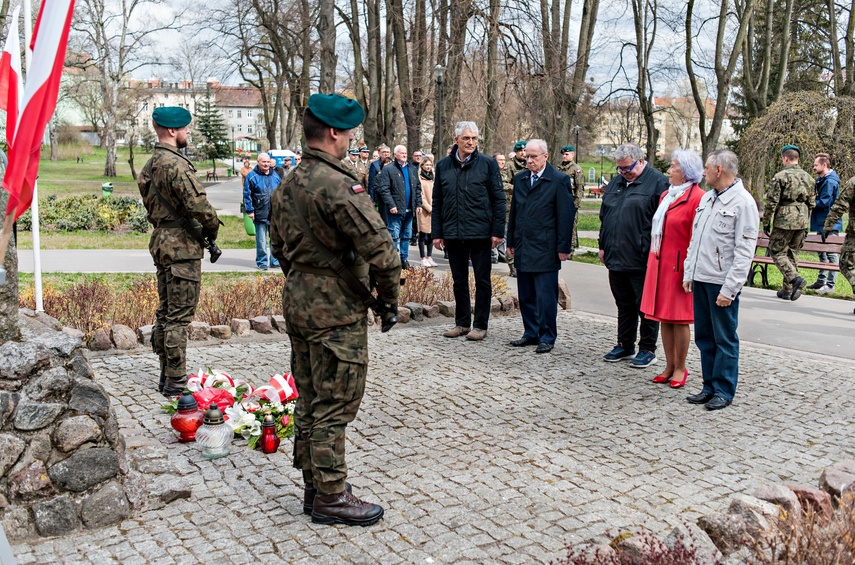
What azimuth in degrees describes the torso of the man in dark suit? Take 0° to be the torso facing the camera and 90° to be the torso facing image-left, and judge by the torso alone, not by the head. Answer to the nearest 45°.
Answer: approximately 45°

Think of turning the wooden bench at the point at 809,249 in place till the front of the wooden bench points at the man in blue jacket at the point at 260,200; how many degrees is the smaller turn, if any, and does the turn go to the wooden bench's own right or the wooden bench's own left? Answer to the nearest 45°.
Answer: approximately 45° to the wooden bench's own right

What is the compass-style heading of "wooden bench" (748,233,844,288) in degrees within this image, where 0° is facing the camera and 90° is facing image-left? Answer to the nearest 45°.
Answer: approximately 45°

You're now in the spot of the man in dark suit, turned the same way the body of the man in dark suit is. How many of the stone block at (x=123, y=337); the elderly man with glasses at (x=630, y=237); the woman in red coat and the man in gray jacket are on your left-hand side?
3

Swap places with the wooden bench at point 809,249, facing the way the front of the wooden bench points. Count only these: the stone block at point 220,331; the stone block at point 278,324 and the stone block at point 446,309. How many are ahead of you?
3

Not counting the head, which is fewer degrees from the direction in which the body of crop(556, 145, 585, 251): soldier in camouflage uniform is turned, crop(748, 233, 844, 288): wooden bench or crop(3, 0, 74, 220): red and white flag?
the red and white flag

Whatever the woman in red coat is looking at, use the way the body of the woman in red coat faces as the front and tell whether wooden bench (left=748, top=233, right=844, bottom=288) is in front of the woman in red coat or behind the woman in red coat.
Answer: behind

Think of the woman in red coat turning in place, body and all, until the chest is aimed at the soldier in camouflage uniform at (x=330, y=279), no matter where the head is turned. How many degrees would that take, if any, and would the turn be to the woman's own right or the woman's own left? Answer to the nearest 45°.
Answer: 0° — they already face them

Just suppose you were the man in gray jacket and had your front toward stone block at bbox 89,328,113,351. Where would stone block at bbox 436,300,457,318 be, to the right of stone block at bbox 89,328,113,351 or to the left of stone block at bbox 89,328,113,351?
right

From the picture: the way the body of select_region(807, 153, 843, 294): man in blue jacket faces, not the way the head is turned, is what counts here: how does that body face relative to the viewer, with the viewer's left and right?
facing to the left of the viewer

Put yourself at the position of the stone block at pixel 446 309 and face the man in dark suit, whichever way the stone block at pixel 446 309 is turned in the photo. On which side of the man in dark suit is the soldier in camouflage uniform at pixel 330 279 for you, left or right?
right

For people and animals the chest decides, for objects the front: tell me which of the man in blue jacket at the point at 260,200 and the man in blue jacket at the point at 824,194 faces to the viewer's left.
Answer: the man in blue jacket at the point at 824,194
